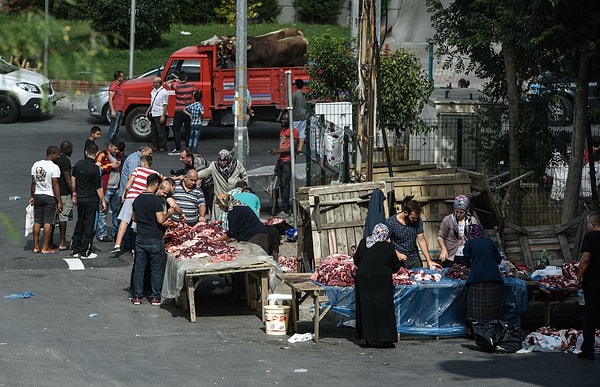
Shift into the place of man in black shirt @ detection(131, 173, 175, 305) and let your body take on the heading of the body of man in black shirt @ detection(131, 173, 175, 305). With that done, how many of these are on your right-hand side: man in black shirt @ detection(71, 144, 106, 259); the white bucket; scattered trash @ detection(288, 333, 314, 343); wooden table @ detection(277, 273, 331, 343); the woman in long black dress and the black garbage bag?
5

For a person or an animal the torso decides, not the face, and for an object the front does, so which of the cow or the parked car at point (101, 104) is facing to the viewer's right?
the cow

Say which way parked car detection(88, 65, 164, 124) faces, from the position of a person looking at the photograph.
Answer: facing the viewer and to the left of the viewer

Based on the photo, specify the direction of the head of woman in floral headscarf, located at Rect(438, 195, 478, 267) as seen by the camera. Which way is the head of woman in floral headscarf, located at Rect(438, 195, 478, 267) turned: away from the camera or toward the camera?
toward the camera

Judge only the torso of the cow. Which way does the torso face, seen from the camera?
to the viewer's right

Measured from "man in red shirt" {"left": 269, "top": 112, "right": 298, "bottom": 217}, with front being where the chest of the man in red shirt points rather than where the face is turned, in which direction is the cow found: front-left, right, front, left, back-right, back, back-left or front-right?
back-right

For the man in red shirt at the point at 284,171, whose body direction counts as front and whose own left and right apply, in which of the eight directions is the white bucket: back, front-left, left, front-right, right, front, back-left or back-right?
front-left

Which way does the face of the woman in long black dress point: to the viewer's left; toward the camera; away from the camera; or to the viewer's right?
away from the camera

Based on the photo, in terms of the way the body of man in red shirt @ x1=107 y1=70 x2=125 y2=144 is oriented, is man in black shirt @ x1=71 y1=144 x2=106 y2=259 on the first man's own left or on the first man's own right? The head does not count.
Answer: on the first man's own right

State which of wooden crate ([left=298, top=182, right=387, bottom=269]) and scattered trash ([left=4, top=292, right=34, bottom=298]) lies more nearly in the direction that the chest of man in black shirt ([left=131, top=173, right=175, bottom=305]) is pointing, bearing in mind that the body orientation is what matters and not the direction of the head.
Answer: the wooden crate

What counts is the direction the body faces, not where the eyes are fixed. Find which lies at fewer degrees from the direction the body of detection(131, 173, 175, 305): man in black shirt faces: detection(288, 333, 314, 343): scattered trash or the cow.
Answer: the cow

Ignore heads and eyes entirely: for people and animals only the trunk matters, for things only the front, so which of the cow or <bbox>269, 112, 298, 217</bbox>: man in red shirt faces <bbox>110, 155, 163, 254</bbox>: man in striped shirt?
the man in red shirt
